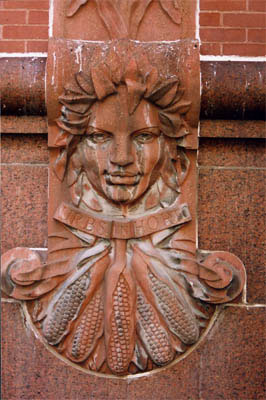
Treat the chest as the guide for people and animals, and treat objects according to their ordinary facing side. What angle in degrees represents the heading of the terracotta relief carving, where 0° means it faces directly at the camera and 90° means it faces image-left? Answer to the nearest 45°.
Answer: approximately 0°
